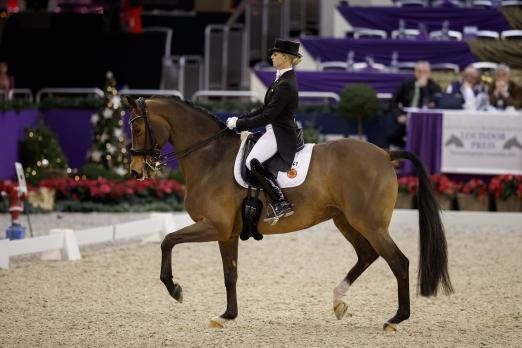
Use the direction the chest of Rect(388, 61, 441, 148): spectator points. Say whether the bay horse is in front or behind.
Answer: in front

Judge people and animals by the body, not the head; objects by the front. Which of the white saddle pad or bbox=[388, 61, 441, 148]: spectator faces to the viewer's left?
the white saddle pad

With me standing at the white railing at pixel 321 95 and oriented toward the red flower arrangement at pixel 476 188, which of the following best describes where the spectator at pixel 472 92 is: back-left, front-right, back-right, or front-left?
front-left

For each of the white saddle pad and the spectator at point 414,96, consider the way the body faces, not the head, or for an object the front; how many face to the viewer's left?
1

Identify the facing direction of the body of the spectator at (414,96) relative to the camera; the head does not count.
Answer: toward the camera

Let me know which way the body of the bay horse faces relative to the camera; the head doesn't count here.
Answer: to the viewer's left

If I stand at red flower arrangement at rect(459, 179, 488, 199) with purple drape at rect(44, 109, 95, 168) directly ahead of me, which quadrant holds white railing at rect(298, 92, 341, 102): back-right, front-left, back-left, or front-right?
front-right

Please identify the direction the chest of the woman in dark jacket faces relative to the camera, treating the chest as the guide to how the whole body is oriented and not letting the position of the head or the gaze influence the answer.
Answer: to the viewer's left

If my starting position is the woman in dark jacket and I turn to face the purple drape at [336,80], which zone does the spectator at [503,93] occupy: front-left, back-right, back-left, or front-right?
front-right

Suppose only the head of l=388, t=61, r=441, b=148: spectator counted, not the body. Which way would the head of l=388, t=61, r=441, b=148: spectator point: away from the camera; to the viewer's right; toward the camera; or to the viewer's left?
toward the camera

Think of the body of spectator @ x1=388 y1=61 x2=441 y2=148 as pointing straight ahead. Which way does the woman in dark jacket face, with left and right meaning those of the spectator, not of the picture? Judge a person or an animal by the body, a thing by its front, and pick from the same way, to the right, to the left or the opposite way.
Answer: to the right

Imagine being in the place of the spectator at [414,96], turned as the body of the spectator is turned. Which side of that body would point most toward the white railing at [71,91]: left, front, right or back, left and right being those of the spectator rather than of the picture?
right

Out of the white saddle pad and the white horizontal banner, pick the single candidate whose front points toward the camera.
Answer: the white horizontal banner

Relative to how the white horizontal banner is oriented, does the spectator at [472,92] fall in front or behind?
behind

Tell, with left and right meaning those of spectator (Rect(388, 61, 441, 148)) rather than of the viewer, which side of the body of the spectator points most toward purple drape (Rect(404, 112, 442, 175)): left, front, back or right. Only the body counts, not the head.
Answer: front

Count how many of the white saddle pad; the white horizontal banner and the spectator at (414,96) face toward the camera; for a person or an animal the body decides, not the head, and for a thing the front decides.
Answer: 2

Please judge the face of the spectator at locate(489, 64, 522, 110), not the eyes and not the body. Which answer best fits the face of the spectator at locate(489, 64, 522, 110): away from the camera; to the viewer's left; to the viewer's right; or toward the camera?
toward the camera

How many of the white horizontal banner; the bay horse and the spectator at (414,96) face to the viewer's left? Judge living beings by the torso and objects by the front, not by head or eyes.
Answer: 1
